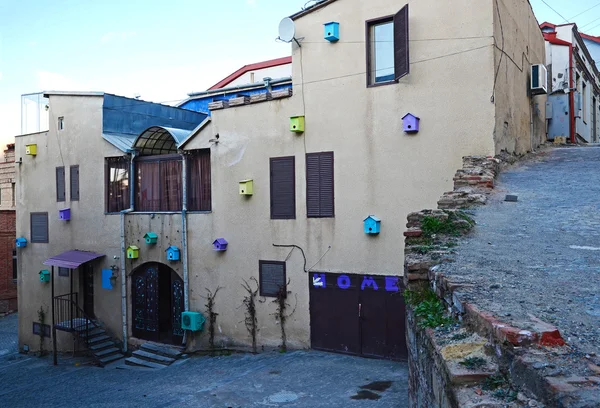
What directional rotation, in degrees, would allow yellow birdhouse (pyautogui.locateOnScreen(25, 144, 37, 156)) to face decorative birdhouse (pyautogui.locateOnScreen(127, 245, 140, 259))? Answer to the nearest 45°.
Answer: approximately 90° to its left

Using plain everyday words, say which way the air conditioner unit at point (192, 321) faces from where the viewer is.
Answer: facing the viewer and to the left of the viewer

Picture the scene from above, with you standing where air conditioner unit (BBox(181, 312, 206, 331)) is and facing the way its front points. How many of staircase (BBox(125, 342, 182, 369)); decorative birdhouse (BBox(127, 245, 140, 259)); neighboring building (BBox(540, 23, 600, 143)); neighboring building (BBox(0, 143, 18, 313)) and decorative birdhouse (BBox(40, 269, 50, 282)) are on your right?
4

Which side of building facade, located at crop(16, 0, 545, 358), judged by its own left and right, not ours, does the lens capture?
front

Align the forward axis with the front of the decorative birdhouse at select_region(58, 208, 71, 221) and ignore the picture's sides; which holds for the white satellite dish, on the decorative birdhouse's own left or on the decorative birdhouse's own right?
on the decorative birdhouse's own left

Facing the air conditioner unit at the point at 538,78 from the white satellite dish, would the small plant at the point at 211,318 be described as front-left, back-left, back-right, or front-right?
back-left

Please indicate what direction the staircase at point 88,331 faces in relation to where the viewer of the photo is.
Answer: facing the viewer and to the right of the viewer

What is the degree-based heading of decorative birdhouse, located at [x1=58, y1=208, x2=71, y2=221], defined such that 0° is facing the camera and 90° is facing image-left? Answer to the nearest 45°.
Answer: approximately 45°

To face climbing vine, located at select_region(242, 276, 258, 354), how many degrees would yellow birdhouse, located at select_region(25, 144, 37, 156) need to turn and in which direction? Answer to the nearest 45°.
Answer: approximately 90° to its left

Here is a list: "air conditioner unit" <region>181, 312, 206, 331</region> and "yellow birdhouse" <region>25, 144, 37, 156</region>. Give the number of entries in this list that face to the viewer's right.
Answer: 0

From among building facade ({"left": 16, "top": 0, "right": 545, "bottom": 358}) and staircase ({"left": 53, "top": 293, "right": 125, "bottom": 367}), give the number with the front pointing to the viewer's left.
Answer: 0
